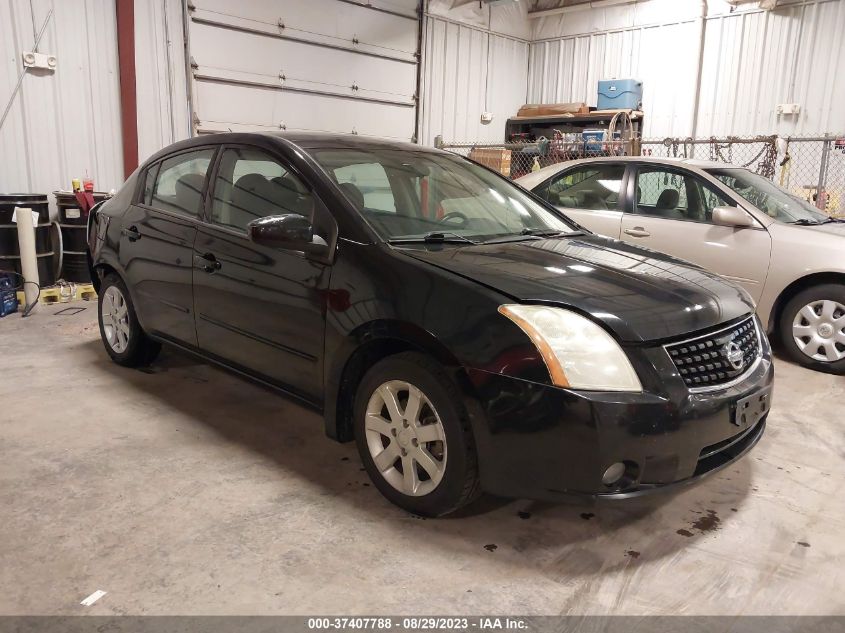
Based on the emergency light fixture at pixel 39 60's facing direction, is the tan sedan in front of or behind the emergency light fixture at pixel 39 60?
in front

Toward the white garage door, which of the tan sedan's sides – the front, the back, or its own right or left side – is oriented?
back

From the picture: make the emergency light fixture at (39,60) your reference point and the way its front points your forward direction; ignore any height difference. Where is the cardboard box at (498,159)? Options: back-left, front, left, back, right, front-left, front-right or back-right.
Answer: left

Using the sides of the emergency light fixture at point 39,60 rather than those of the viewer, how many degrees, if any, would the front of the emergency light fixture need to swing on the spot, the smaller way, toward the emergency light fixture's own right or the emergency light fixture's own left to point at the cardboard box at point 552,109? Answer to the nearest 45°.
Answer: approximately 90° to the emergency light fixture's own left

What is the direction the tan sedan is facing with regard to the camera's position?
facing the viewer and to the right of the viewer

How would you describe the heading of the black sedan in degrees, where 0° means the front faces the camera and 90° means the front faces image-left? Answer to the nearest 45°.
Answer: approximately 315°

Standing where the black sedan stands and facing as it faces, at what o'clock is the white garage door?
The white garage door is roughly at 7 o'clock from the black sedan.

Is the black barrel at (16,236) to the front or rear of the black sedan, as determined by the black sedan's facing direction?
to the rear

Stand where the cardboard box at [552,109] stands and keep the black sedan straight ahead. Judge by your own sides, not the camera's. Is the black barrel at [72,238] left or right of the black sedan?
right

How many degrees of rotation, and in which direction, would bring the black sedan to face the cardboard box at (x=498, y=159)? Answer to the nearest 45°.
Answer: approximately 135° to its left

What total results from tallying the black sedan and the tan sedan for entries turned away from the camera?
0
